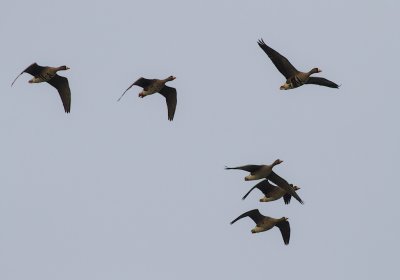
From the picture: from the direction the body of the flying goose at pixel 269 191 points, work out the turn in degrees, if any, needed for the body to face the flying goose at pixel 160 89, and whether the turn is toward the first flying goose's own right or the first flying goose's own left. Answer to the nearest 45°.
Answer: approximately 180°

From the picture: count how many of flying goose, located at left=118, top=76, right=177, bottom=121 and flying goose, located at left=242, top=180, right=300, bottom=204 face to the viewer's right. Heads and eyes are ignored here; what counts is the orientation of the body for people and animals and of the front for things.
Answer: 2

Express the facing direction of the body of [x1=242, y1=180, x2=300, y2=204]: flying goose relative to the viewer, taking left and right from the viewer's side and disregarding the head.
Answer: facing to the right of the viewer

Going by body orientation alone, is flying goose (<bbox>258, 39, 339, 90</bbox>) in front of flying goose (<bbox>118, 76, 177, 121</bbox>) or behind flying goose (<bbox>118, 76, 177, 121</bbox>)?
in front

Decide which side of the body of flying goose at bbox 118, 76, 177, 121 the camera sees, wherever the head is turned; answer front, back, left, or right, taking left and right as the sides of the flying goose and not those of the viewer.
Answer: right

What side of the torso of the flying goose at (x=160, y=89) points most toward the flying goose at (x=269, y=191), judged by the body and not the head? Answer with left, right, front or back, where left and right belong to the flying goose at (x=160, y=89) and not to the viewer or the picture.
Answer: front

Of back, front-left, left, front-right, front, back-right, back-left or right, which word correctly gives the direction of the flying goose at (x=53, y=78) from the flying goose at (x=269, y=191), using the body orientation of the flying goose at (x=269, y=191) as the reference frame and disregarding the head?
back

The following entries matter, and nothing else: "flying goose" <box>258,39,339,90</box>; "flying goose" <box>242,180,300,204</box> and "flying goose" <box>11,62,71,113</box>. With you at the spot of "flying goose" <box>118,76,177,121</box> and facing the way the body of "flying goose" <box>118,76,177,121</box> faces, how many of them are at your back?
1

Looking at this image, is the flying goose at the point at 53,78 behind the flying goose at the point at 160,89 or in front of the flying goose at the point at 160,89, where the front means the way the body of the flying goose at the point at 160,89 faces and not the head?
behind
